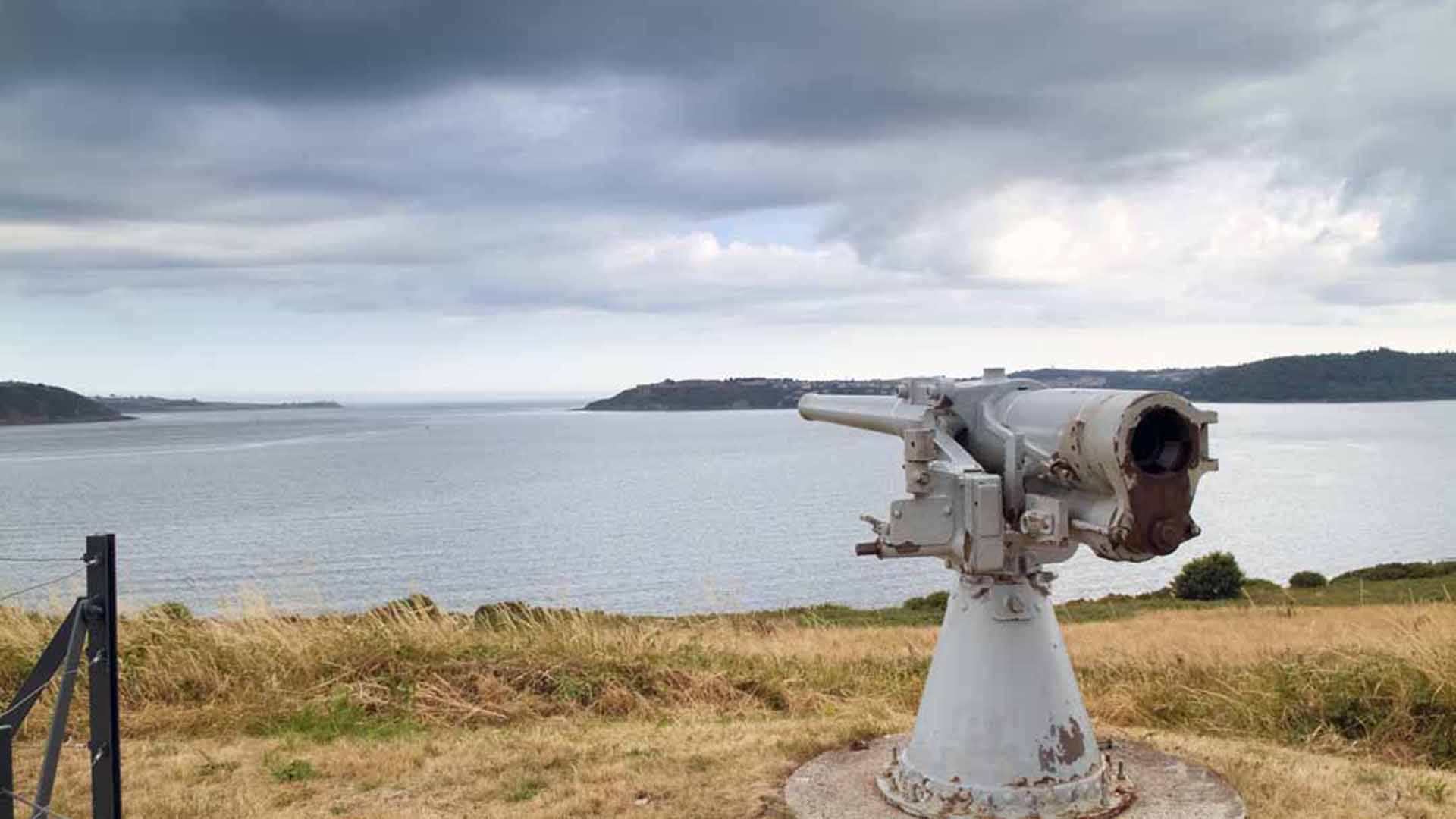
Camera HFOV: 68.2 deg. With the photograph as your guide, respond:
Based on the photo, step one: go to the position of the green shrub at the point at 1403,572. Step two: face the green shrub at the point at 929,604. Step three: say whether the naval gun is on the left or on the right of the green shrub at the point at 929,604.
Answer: left

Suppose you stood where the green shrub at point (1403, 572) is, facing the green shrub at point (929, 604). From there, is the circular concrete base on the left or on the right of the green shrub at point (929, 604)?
left

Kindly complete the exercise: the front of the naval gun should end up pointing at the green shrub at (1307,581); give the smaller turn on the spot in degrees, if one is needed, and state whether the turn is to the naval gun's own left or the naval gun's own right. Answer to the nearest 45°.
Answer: approximately 45° to the naval gun's own right

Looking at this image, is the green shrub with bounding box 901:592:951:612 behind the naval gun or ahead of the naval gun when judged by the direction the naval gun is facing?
ahead

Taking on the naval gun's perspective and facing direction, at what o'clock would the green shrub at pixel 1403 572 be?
The green shrub is roughly at 2 o'clock from the naval gun.

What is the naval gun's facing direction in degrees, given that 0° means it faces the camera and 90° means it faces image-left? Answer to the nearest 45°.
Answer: approximately 135°

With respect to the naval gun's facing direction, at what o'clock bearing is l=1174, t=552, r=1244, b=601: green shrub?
The green shrub is roughly at 2 o'clock from the naval gun.

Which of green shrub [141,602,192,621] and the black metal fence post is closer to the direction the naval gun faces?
the green shrub

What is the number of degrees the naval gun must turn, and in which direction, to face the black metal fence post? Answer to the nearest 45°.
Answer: approximately 90° to its left
